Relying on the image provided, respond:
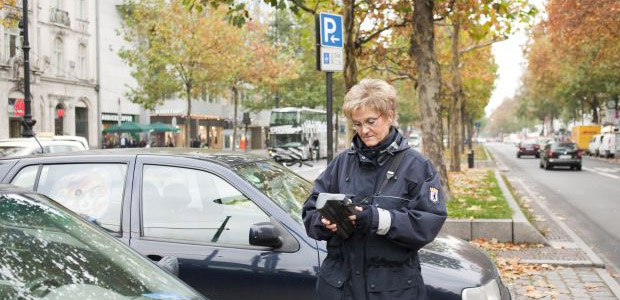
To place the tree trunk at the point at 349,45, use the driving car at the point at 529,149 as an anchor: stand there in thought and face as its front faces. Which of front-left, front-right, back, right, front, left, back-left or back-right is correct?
back

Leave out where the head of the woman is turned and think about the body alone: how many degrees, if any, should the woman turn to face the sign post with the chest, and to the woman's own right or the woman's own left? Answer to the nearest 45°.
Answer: approximately 135° to the woman's own right

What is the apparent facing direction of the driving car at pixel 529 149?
away from the camera

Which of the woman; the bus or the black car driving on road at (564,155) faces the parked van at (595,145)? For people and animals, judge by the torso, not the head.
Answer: the black car driving on road at (564,155)

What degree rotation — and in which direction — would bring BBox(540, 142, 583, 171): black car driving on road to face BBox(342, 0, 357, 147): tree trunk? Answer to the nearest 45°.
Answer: approximately 180°

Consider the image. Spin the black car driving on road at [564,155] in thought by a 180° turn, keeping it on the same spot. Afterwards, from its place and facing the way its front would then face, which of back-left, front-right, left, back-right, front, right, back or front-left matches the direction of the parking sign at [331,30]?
front

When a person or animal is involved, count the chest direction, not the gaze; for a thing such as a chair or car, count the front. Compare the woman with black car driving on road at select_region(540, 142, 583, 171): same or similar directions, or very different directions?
very different directions

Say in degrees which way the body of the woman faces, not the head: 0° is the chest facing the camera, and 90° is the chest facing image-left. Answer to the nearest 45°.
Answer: approximately 45°
